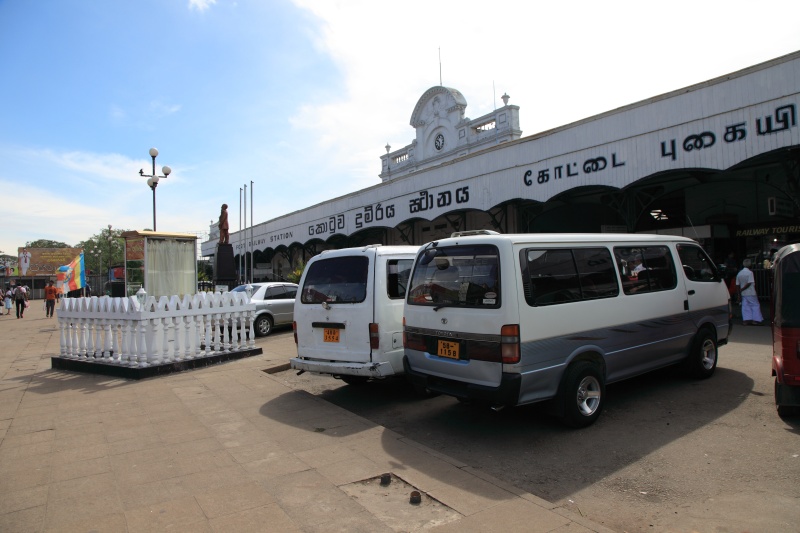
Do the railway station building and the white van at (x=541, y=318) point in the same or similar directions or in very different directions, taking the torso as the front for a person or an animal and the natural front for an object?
very different directions

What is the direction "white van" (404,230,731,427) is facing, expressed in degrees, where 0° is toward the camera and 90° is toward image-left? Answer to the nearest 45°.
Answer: approximately 225°

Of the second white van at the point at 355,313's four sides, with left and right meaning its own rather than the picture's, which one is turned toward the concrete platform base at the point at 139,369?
left

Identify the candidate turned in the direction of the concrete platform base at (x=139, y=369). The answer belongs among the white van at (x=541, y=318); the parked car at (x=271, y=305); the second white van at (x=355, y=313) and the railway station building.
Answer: the railway station building

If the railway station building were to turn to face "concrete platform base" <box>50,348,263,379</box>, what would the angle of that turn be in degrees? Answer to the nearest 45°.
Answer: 0° — it already faces it

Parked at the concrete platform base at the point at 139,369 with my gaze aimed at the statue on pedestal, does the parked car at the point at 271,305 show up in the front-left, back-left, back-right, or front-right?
front-right

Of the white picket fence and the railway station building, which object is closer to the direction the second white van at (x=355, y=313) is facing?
the railway station building

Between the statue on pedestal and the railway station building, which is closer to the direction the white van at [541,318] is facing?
the railway station building

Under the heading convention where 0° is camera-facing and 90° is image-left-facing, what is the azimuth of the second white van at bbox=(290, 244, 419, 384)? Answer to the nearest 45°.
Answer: approximately 225°

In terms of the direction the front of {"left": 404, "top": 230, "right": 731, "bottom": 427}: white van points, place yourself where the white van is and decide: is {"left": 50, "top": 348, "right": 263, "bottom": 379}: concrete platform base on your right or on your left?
on your left

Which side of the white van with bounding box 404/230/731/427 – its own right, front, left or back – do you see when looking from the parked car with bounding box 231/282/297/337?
left

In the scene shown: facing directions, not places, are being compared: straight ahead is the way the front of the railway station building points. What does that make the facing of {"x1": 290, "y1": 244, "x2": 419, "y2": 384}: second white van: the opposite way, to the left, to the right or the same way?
the opposite way

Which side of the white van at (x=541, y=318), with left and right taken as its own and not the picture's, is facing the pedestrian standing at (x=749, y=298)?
front

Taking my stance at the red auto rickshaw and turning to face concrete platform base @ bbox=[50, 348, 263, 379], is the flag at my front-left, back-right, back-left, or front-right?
front-right
